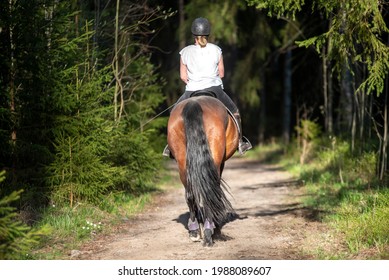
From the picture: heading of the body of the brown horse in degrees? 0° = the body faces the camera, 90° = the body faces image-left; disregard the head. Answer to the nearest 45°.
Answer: approximately 180°

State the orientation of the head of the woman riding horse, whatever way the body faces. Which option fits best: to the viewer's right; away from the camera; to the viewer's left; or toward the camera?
away from the camera

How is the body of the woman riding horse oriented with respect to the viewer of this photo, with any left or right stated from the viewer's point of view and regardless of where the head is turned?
facing away from the viewer
